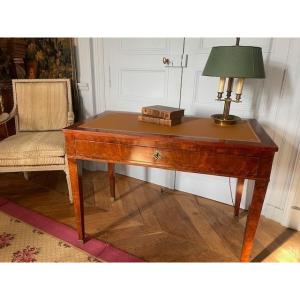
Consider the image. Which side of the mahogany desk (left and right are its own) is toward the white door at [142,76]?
back

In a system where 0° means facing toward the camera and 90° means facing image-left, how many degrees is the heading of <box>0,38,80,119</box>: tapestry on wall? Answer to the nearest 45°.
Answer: approximately 0°

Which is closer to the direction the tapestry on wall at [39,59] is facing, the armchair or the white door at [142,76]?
the armchair

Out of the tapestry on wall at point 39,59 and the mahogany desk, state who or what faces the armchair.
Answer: the tapestry on wall

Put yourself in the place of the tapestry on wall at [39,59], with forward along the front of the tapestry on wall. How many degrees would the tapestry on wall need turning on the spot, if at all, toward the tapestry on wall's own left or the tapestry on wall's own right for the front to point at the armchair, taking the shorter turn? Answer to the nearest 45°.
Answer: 0° — it already faces it

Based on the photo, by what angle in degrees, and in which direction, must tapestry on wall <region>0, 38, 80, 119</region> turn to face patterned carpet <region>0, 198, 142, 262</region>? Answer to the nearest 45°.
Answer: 0° — it already faces it

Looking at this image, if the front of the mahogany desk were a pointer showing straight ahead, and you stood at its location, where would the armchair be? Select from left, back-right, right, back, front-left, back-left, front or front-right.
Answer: back-right

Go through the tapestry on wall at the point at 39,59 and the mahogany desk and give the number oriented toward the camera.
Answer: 2

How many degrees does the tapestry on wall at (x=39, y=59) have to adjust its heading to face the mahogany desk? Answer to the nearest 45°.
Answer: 0° — it already faces it

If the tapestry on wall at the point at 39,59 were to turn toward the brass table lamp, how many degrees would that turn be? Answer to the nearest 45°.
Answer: approximately 45° to its left
